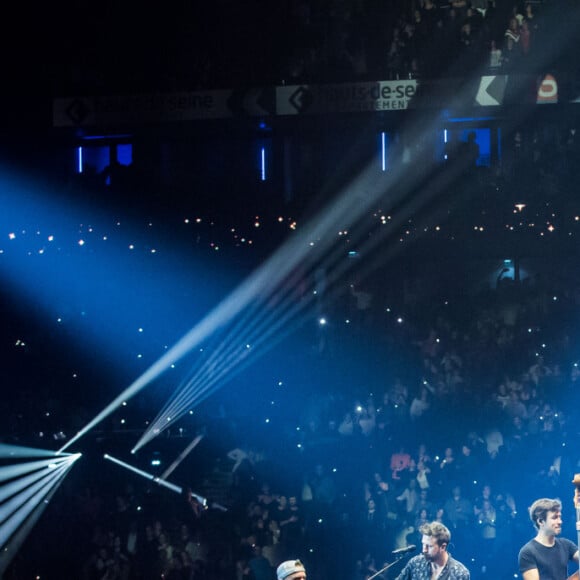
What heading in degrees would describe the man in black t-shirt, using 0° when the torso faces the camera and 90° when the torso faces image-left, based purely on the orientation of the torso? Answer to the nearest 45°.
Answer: approximately 315°

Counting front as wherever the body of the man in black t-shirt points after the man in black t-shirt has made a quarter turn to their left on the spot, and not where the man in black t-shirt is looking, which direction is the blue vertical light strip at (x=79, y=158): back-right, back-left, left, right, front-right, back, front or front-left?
left

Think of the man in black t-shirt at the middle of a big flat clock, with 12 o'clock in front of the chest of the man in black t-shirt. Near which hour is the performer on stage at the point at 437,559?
The performer on stage is roughly at 4 o'clock from the man in black t-shirt.

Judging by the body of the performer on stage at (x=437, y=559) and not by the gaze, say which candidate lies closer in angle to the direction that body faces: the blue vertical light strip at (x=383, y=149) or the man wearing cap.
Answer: the man wearing cap

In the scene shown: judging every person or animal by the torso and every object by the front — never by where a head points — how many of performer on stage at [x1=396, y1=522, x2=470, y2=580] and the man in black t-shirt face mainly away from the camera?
0

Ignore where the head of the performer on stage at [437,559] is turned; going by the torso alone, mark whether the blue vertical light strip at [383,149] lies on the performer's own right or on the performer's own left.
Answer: on the performer's own right

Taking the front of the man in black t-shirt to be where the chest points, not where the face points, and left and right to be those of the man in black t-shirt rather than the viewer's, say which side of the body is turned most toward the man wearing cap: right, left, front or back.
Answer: right
